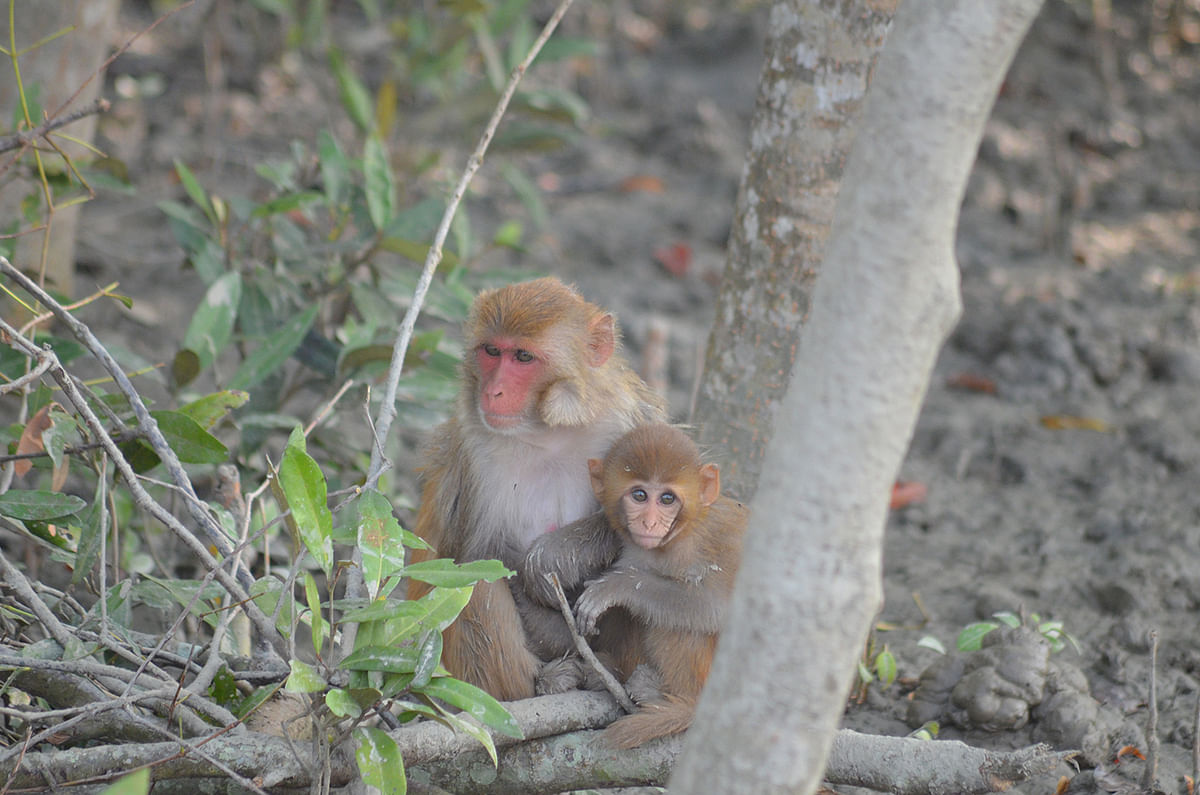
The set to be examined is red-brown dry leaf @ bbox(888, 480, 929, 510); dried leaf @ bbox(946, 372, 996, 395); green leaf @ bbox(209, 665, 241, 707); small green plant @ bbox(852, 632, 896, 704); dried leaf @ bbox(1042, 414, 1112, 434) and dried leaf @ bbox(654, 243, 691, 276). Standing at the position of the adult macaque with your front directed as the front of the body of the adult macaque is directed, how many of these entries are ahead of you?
1

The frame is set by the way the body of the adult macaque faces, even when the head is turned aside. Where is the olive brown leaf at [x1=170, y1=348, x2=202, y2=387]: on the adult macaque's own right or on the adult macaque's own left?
on the adult macaque's own right

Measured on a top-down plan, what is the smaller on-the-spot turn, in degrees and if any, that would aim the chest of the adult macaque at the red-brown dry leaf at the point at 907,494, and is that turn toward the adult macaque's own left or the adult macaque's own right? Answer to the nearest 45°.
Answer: approximately 180°

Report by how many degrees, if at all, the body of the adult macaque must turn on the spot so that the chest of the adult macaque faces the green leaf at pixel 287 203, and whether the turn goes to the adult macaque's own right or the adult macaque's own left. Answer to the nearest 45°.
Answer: approximately 90° to the adult macaque's own right

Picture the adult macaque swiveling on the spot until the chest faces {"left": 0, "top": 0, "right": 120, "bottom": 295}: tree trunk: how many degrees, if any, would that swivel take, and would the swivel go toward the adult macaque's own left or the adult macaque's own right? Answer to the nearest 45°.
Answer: approximately 90° to the adult macaque's own right

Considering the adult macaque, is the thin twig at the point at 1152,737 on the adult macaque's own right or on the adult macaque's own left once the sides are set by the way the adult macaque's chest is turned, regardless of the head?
on the adult macaque's own left

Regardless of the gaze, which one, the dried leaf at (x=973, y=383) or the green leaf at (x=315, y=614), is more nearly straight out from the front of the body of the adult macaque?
the green leaf

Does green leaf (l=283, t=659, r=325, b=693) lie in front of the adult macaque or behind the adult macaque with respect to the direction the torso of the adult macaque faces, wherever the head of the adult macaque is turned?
in front

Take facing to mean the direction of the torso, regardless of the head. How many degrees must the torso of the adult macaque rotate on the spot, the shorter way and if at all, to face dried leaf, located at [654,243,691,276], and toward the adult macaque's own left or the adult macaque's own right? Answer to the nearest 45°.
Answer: approximately 135° to the adult macaque's own right

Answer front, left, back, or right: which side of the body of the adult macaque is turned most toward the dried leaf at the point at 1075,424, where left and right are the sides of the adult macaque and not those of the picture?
back

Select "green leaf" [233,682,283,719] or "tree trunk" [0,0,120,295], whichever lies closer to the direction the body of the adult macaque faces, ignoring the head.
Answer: the green leaf

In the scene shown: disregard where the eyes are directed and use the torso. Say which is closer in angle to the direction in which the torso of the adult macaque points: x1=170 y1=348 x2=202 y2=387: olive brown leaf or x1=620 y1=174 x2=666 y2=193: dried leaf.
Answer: the olive brown leaf

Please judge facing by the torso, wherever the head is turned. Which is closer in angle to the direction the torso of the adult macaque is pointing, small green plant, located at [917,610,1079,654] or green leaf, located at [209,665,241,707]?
the green leaf

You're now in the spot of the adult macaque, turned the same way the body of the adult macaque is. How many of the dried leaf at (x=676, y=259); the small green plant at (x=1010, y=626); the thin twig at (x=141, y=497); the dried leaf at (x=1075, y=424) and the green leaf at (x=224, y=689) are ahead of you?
2

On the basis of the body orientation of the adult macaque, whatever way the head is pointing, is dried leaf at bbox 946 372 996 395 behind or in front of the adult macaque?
behind
